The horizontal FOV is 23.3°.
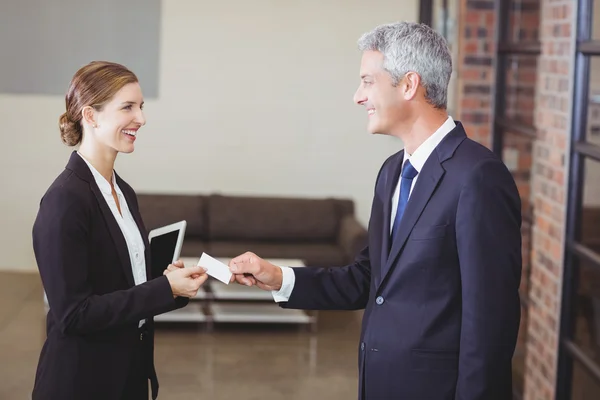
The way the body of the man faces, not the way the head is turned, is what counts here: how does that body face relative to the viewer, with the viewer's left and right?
facing the viewer and to the left of the viewer

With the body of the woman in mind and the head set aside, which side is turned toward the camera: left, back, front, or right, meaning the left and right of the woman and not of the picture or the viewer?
right

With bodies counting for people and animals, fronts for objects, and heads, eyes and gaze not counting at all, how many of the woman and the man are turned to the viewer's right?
1

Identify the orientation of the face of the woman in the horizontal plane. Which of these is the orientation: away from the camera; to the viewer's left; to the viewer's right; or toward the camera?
to the viewer's right

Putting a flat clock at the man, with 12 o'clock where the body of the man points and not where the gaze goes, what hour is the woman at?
The woman is roughly at 2 o'clock from the man.

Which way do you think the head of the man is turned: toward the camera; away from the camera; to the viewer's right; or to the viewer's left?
to the viewer's left
